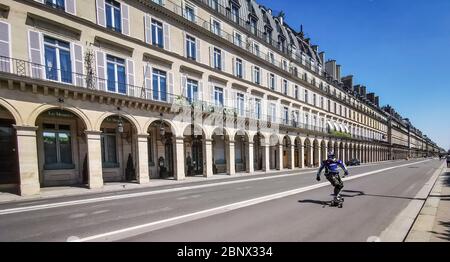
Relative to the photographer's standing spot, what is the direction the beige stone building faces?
facing the viewer and to the right of the viewer
